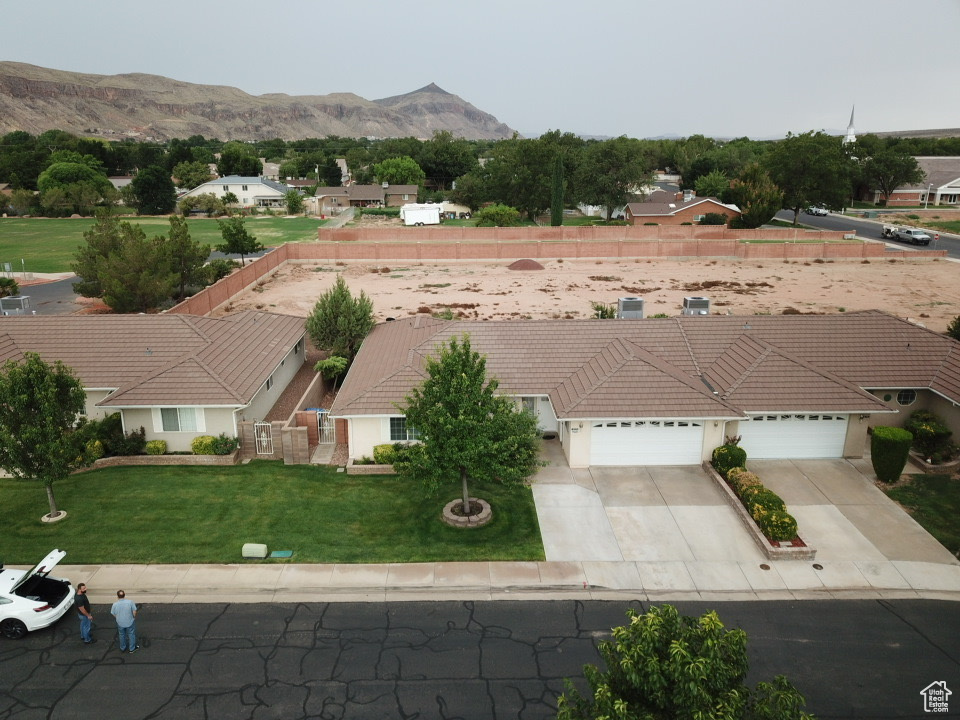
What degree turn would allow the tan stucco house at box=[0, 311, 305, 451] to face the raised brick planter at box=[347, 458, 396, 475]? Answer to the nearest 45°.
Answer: approximately 45° to its left

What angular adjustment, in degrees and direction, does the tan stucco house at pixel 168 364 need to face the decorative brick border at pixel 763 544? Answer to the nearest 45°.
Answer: approximately 45° to its left

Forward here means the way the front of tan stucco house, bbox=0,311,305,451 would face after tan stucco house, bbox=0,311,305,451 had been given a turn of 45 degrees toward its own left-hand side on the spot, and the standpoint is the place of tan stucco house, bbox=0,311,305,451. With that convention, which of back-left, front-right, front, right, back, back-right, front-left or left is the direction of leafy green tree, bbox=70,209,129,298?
back-left

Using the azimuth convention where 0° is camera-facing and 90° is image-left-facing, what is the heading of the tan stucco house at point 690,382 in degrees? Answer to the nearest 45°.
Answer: approximately 0°

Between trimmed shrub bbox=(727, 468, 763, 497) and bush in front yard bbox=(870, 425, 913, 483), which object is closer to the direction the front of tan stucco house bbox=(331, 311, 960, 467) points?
the trimmed shrub

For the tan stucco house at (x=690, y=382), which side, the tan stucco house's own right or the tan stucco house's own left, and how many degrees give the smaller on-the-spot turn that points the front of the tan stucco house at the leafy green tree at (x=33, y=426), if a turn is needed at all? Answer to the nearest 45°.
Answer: approximately 45° to the tan stucco house's own right

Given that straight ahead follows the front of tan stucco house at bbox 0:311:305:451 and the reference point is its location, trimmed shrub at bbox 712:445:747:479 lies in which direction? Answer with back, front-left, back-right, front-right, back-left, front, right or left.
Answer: front-left

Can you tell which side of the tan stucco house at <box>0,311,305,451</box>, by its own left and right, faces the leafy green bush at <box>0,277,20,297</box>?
back

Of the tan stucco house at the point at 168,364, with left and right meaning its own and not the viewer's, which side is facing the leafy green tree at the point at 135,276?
back

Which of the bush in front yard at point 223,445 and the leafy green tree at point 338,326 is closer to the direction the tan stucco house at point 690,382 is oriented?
the bush in front yard

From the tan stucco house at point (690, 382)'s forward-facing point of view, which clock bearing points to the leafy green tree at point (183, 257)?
The leafy green tree is roughly at 4 o'clock from the tan stucco house.

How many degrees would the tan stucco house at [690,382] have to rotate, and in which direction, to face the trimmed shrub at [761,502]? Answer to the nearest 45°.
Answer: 0° — it already faces it

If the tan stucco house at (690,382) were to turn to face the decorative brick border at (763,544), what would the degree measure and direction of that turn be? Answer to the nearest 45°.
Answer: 0° — it already faces it

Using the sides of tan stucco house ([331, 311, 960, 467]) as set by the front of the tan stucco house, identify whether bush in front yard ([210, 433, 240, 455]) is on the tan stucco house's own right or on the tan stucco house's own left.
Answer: on the tan stucco house's own right

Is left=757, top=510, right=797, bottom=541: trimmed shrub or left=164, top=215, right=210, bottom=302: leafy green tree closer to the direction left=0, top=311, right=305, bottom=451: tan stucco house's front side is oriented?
the trimmed shrub

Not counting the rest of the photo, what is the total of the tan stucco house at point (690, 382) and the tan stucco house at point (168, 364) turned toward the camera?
2
